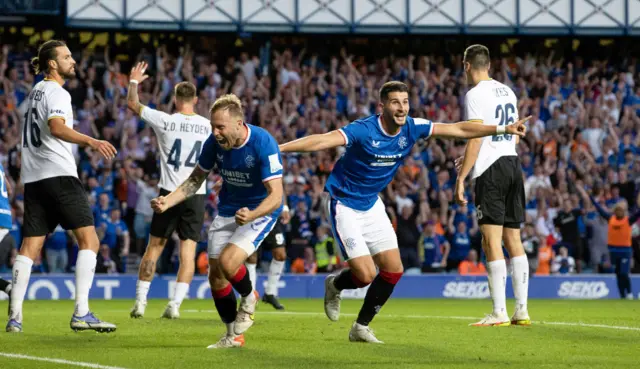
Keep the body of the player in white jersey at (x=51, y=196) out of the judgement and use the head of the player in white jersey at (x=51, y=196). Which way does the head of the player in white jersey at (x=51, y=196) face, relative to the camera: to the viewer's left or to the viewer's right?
to the viewer's right

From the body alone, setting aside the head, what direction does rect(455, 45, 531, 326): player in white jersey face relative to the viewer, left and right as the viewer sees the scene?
facing away from the viewer and to the left of the viewer

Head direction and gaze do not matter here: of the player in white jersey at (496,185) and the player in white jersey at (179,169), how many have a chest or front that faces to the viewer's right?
0

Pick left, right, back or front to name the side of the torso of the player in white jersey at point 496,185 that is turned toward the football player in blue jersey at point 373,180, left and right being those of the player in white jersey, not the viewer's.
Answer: left

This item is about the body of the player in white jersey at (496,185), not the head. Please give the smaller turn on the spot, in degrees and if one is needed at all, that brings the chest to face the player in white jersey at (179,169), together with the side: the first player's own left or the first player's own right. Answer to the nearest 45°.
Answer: approximately 45° to the first player's own left

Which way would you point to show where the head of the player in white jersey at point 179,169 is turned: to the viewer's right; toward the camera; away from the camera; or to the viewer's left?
away from the camera

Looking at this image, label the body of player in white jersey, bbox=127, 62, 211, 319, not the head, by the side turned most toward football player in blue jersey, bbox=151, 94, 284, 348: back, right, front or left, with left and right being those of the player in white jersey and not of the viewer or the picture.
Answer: back

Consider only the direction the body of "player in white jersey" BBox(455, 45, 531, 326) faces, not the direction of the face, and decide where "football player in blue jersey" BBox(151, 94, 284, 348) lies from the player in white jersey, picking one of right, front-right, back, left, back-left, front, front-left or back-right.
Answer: left

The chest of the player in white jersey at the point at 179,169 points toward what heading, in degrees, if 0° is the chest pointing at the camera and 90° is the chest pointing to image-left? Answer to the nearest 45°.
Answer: approximately 180°
